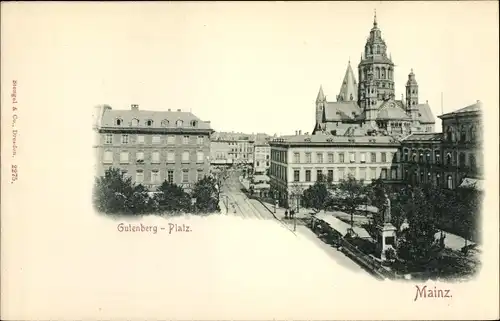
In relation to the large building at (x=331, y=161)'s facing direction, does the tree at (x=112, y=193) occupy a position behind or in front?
in front

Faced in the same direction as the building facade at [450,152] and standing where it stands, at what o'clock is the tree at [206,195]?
The tree is roughly at 12 o'clock from the building facade.

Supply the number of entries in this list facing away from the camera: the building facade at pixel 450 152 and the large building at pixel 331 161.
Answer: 0

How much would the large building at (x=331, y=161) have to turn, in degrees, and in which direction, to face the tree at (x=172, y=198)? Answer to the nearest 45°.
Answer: approximately 45° to its right

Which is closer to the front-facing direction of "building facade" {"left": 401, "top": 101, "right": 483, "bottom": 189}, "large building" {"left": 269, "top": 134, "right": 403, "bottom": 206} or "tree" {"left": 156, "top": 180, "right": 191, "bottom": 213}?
the tree

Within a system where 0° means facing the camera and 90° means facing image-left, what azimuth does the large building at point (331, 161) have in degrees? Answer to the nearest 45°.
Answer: approximately 0°

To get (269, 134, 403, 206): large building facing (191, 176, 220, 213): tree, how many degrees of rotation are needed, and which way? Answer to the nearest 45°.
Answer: approximately 45° to its right

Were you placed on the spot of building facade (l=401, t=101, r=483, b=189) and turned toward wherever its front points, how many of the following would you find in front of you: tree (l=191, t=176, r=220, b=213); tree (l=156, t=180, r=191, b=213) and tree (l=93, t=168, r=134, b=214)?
3

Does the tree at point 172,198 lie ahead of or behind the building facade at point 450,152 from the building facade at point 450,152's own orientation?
ahead
